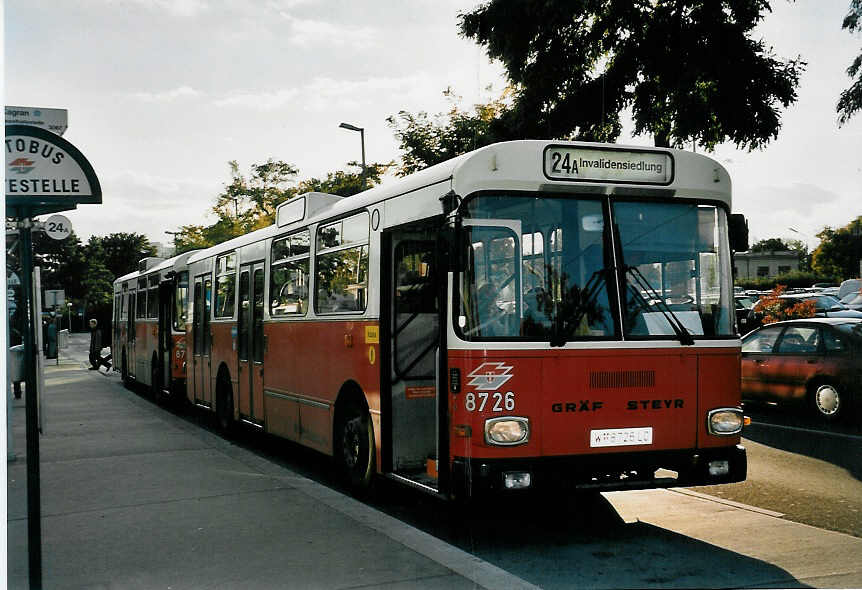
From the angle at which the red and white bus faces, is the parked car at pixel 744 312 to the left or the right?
on its left

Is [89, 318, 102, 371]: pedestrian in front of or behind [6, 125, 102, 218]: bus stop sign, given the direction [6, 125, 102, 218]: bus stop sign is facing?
behind

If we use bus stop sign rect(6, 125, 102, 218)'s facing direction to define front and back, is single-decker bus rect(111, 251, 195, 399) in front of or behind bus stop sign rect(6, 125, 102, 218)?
behind

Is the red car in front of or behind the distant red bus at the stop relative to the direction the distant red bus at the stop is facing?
in front

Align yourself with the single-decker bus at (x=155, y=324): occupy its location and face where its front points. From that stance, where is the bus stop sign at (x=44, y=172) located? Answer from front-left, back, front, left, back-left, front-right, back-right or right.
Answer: front-right

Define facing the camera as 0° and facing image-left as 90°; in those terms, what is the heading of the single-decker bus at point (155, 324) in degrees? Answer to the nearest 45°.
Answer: approximately 315°

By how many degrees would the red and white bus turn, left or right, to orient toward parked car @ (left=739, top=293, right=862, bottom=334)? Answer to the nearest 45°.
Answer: approximately 90° to its left

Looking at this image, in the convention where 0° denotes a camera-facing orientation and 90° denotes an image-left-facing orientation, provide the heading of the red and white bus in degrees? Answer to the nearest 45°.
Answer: approximately 315°

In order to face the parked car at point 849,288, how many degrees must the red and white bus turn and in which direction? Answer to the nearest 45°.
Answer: approximately 90° to its left

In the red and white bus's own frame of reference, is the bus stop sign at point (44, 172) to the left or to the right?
on its right

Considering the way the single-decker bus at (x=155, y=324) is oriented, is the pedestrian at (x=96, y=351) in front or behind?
behind
